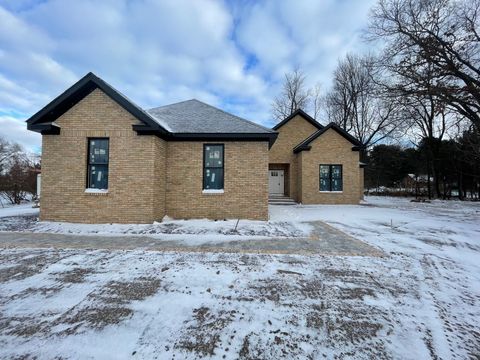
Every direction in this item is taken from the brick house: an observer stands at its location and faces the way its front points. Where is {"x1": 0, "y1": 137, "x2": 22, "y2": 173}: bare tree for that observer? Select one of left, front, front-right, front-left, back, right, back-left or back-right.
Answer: back-right

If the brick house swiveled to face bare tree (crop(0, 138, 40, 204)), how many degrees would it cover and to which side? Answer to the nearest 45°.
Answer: approximately 135° to its right

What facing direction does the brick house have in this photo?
toward the camera
